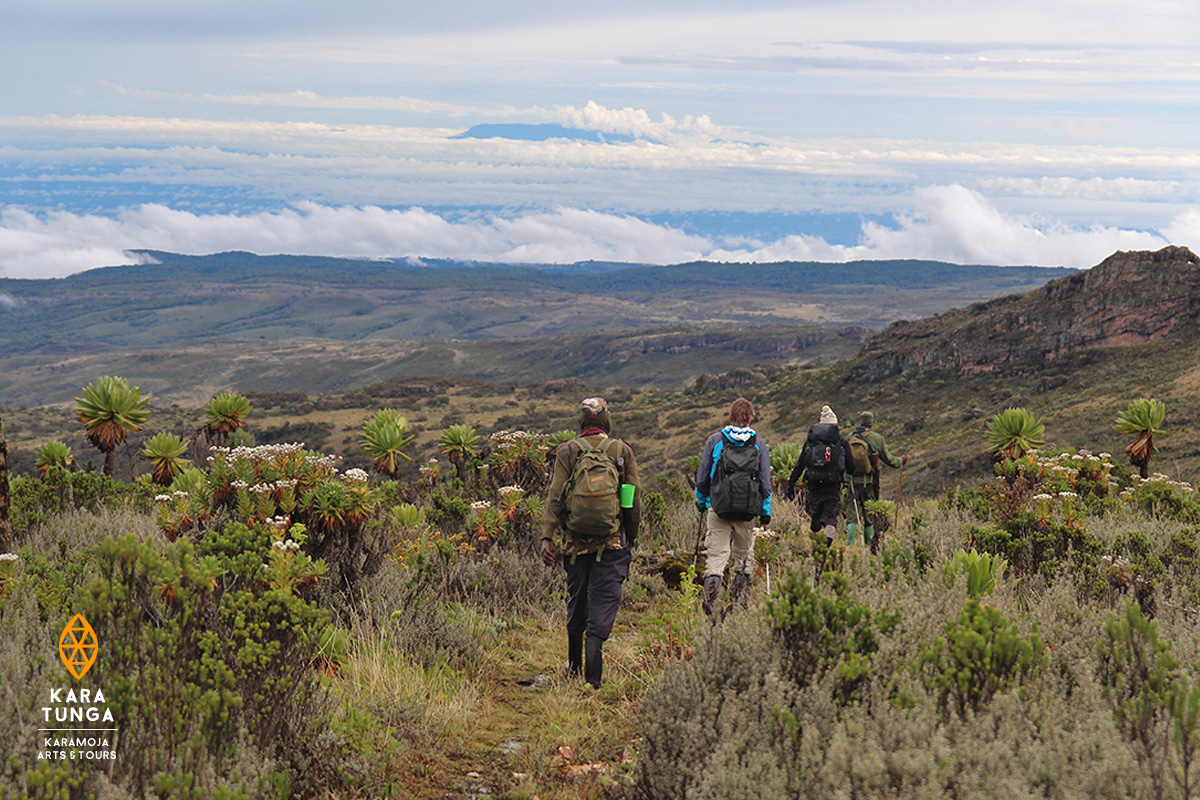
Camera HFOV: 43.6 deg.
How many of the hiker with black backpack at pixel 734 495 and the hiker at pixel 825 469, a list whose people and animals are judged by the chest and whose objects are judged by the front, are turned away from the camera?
2

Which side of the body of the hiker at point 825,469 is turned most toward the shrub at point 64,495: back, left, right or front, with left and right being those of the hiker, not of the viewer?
left

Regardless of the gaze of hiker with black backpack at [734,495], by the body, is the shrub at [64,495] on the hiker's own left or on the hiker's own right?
on the hiker's own left

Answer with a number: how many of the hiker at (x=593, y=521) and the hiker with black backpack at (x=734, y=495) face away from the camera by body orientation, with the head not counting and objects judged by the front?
2

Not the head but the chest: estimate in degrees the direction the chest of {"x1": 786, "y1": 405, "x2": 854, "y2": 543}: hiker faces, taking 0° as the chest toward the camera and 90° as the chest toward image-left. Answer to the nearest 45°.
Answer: approximately 180°

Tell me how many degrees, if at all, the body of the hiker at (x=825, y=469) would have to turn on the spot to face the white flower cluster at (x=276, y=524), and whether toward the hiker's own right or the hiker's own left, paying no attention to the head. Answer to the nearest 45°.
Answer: approximately 135° to the hiker's own left

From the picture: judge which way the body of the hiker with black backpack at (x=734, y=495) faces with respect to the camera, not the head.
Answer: away from the camera

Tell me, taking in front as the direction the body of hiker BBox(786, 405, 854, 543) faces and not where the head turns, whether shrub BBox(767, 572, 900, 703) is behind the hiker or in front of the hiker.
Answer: behind

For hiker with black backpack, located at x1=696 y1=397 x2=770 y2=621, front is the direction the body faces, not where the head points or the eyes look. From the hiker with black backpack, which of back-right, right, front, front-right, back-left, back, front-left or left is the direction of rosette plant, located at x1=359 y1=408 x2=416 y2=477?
front-left

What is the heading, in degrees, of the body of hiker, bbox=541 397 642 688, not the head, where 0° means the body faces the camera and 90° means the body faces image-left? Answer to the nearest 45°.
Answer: approximately 180°

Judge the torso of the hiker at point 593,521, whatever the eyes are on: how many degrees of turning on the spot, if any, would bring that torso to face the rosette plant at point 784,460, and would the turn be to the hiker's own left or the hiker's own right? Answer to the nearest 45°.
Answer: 0° — they already face it
